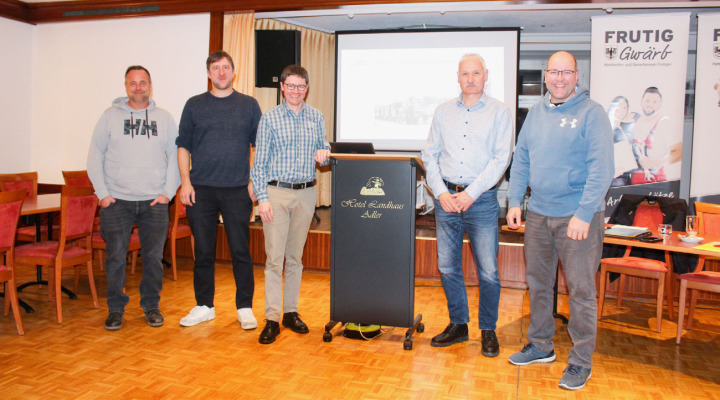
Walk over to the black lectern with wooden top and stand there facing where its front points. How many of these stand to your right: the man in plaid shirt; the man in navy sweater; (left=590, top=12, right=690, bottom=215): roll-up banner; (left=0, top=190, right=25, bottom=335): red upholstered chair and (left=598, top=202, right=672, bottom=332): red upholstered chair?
3

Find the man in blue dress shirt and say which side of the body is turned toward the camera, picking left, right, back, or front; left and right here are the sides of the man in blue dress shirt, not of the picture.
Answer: front

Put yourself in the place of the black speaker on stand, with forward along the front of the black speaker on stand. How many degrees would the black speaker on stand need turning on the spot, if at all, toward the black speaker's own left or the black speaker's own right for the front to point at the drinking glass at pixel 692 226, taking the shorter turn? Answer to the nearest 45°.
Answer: approximately 45° to the black speaker's own left

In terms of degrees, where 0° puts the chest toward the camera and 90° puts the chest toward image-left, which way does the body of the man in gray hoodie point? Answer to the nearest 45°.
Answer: approximately 0°

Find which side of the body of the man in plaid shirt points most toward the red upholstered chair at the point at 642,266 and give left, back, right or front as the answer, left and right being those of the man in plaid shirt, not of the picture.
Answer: left

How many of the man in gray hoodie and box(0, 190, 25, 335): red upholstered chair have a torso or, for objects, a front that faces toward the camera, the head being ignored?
1

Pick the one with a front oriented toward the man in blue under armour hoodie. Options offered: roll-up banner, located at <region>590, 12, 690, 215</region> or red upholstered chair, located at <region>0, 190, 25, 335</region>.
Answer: the roll-up banner

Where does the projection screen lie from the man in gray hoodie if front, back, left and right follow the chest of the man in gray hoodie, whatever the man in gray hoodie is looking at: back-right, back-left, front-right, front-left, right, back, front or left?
back-left

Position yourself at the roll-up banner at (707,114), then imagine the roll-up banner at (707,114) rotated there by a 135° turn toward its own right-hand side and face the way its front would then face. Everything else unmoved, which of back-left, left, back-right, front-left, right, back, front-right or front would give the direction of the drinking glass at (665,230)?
back-left

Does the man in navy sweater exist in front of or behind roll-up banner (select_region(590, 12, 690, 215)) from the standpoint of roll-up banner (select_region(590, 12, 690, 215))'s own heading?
in front

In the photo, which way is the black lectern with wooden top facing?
toward the camera

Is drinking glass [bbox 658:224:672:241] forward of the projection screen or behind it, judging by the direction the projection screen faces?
forward

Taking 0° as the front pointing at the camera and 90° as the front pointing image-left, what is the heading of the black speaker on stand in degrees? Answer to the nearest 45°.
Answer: approximately 0°
